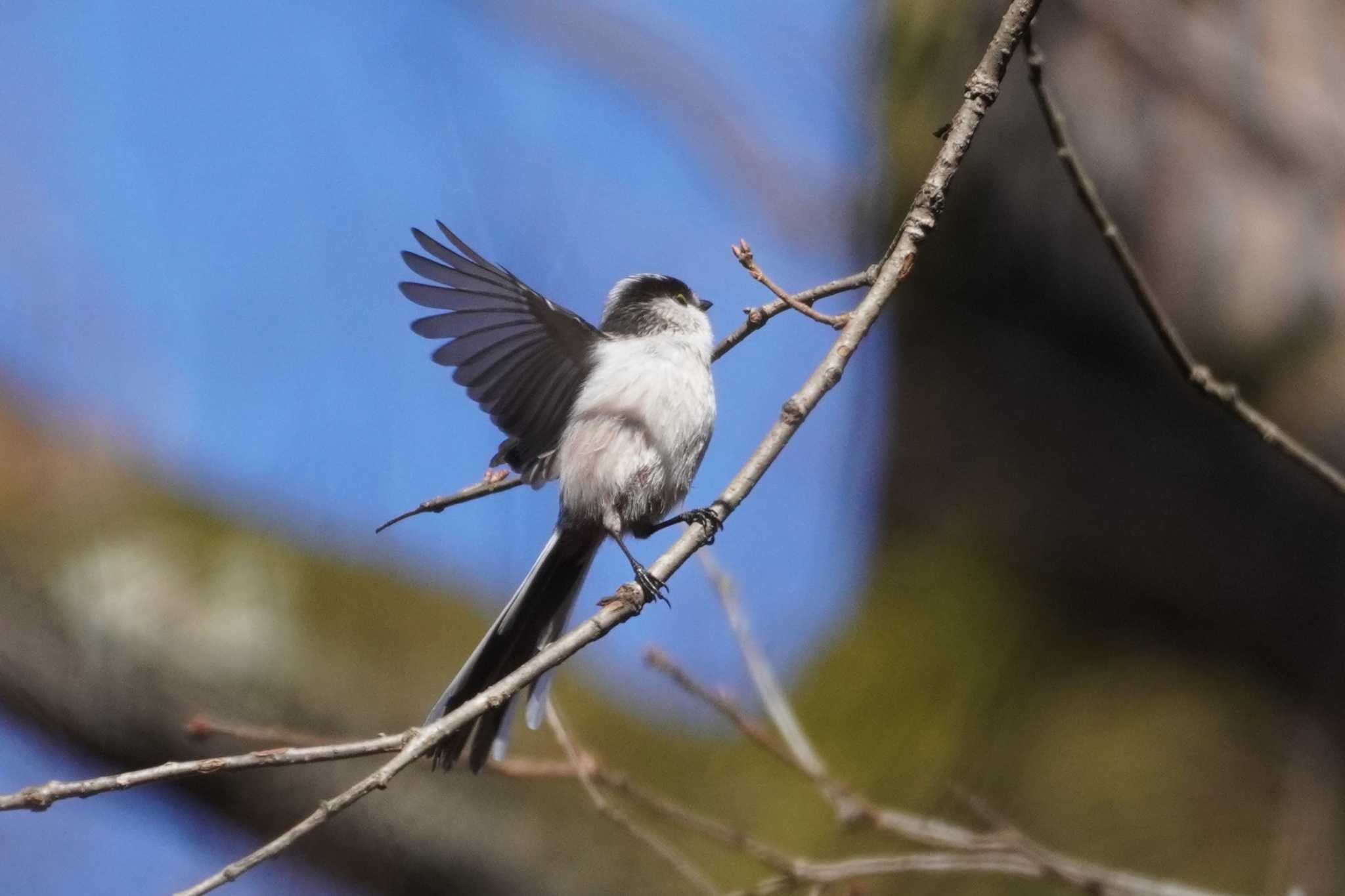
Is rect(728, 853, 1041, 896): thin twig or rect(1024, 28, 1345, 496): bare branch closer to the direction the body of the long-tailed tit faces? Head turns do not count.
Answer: the thin twig

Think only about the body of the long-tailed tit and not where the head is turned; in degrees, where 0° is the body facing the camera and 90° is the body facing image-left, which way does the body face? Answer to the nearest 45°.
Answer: approximately 270°

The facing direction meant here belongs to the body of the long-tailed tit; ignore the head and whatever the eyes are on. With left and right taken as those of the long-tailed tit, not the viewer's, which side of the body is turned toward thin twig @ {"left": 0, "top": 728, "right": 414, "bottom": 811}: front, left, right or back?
right

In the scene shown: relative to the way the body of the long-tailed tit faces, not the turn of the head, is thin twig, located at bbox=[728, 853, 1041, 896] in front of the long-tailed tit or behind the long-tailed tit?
in front

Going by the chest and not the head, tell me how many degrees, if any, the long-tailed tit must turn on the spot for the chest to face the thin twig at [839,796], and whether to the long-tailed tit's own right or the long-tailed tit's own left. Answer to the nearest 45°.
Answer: approximately 90° to the long-tailed tit's own left
